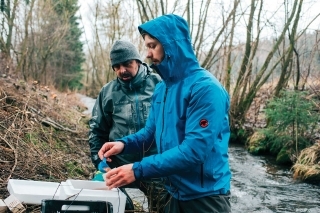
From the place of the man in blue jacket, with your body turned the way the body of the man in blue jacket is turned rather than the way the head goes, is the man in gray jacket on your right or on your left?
on your right

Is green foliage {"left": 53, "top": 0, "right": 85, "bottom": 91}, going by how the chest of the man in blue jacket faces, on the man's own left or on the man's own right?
on the man's own right

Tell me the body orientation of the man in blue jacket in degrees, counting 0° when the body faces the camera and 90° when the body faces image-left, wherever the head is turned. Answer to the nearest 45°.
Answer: approximately 45°

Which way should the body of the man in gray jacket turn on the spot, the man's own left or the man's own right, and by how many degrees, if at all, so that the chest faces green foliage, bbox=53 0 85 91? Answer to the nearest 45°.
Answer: approximately 180°

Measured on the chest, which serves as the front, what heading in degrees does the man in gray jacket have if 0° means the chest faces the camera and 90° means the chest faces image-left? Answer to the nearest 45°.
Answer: approximately 0°
